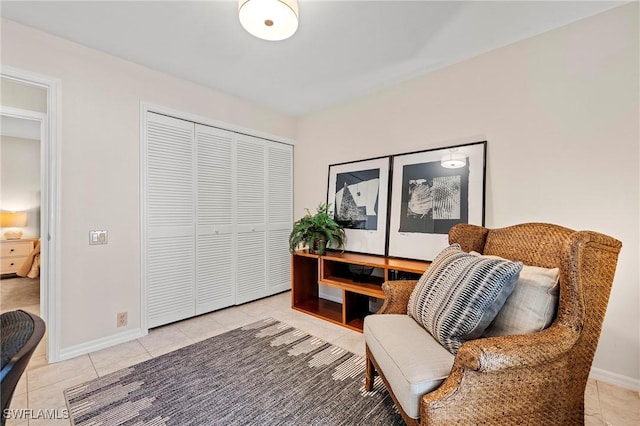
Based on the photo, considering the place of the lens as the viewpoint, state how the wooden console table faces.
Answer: facing the viewer and to the left of the viewer

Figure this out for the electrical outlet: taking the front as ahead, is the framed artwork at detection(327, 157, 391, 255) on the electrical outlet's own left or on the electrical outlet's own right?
on the electrical outlet's own left

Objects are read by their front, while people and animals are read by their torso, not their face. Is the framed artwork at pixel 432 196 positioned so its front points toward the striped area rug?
yes

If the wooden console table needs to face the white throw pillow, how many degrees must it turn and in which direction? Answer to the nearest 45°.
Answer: approximately 90° to its left

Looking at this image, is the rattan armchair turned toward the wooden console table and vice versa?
no

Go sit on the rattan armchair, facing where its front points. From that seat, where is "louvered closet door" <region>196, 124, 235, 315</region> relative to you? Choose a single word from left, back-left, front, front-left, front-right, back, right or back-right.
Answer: front-right

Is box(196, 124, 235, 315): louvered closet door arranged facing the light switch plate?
no

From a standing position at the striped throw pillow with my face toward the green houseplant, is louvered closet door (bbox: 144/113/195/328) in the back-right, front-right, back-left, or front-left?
front-left

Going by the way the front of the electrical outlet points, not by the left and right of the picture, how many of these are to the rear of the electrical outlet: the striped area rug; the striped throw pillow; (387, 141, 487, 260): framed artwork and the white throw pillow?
0

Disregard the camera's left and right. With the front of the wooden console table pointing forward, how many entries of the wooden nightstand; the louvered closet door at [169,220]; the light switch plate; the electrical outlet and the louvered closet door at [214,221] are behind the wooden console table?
0

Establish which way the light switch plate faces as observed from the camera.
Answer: facing the viewer

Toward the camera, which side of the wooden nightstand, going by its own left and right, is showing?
front

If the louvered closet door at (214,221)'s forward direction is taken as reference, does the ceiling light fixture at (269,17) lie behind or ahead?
ahead

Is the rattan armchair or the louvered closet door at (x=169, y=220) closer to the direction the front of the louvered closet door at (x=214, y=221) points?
the rattan armchair

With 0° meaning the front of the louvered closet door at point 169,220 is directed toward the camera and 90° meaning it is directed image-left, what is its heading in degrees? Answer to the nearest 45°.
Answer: approximately 315°
